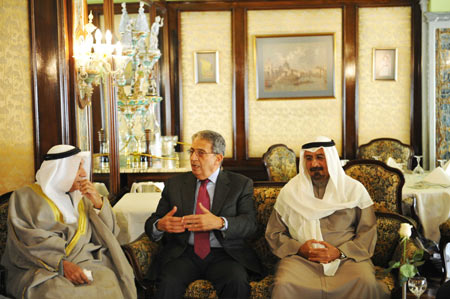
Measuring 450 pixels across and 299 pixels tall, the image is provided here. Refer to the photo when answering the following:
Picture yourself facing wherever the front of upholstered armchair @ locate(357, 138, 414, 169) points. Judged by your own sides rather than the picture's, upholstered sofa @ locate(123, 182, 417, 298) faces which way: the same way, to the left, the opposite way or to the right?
the same way

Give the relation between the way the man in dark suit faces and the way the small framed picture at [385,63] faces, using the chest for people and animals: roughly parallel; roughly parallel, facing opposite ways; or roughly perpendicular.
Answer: roughly parallel

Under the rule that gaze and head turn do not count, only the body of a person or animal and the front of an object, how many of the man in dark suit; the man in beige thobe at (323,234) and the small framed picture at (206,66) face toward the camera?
3

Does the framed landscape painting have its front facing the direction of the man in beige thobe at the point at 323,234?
yes

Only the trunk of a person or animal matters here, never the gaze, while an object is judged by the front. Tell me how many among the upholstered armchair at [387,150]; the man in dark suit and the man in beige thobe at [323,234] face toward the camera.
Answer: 3

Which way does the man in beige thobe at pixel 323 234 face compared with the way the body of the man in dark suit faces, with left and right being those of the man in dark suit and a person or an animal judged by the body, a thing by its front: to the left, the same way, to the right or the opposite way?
the same way

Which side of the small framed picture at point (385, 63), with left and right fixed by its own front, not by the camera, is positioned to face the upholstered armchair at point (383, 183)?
front

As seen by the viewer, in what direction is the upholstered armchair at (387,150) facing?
toward the camera

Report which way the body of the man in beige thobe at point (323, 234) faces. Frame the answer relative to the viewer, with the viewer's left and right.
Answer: facing the viewer

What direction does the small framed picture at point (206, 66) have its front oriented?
toward the camera

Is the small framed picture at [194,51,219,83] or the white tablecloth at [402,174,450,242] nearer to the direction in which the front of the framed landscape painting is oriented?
the white tablecloth

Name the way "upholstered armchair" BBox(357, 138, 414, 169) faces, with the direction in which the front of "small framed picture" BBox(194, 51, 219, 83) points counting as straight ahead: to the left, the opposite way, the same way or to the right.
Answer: the same way

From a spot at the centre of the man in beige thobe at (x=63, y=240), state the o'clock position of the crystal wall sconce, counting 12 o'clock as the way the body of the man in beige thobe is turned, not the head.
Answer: The crystal wall sconce is roughly at 8 o'clock from the man in beige thobe.

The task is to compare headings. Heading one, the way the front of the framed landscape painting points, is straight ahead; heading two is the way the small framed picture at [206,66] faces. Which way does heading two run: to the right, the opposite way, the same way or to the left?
the same way

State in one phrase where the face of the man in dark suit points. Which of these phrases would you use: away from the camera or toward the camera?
toward the camera
